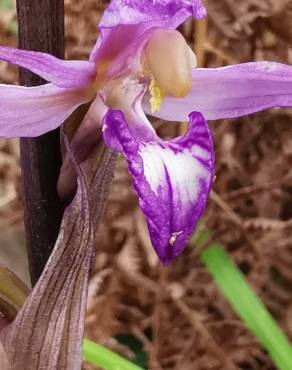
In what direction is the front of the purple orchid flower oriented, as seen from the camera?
facing the viewer and to the right of the viewer
